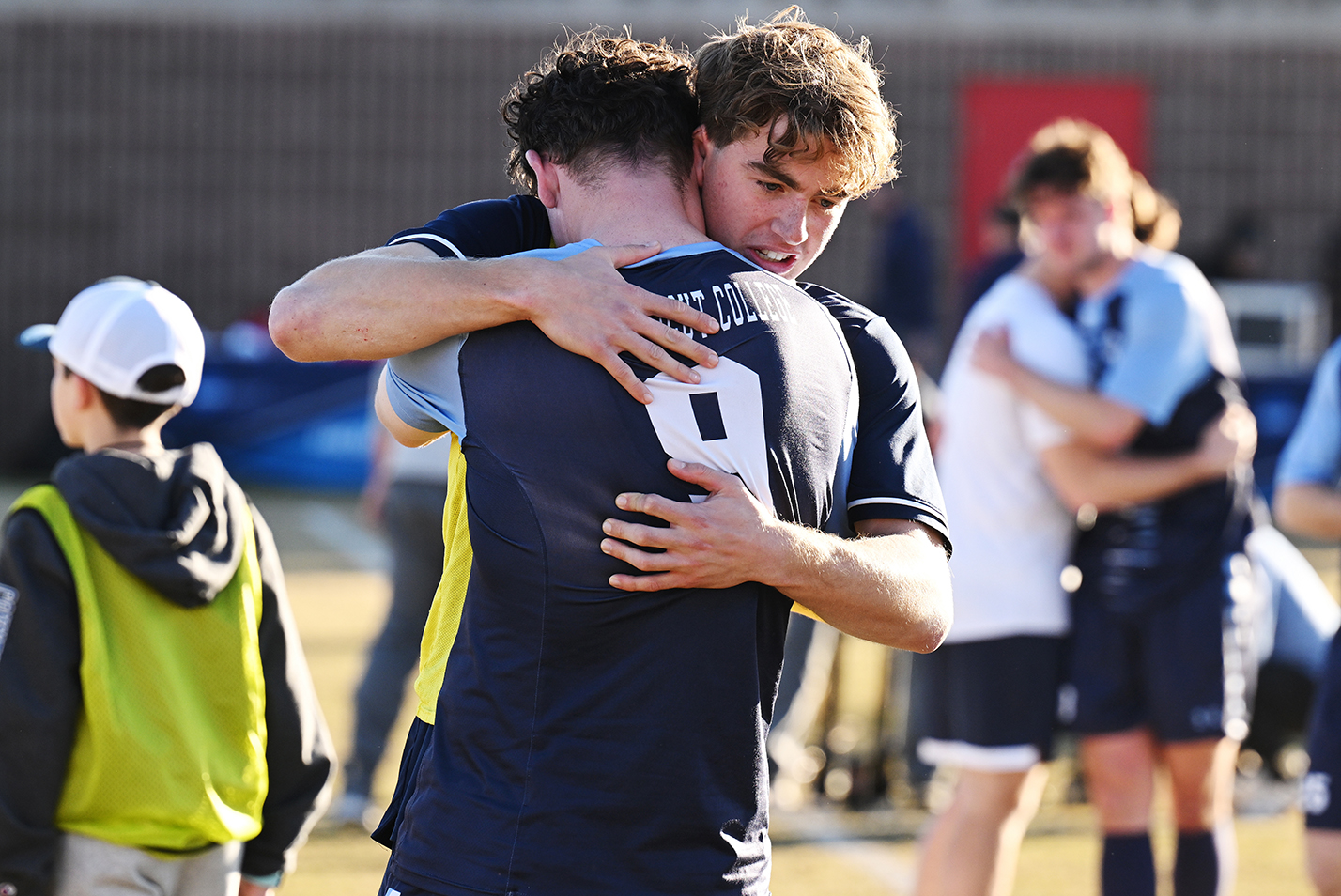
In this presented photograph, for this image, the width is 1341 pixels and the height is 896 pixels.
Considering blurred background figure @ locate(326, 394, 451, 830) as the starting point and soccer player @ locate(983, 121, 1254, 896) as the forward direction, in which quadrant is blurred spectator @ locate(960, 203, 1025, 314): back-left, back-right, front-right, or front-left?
front-left

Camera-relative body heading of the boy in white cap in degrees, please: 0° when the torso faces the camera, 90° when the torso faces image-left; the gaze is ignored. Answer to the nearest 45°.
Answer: approximately 135°

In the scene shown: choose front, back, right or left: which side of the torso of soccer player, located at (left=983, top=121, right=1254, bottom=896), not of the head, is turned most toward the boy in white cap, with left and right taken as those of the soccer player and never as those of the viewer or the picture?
front

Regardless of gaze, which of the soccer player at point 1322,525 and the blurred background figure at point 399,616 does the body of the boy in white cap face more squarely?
the blurred background figure

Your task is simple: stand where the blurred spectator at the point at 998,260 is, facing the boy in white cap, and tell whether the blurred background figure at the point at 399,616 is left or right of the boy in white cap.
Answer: right

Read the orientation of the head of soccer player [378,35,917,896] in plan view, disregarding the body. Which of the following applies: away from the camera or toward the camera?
away from the camera
